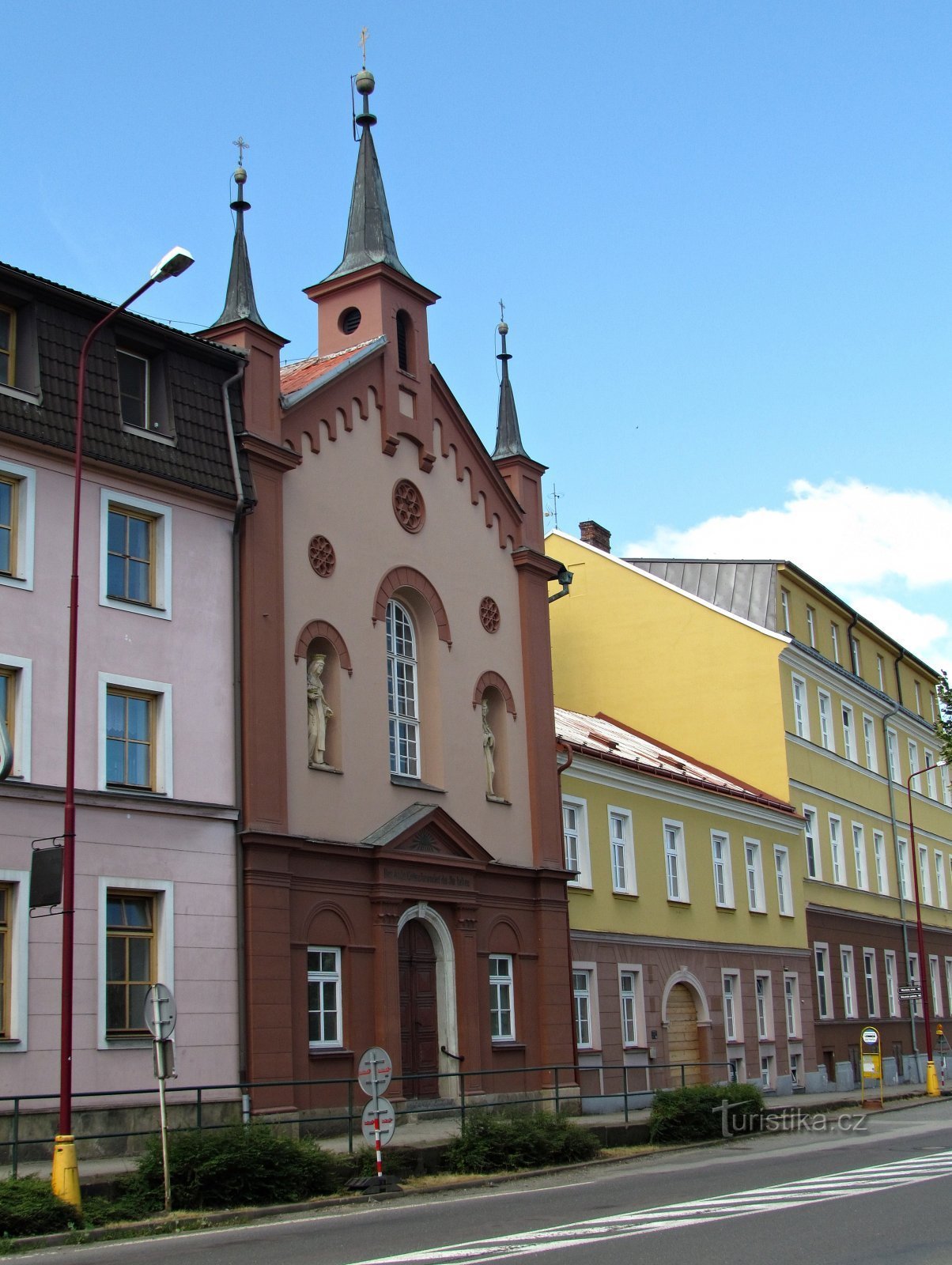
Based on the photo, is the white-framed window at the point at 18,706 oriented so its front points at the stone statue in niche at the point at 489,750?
no

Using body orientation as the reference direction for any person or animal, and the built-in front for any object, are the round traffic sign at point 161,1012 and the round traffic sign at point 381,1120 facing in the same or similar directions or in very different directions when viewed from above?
same or similar directions

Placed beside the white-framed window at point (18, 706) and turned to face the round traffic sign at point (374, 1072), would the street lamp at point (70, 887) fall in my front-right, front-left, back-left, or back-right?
front-right

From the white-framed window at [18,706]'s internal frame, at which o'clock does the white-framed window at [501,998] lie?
the white-framed window at [501,998] is roughly at 9 o'clock from the white-framed window at [18,706].

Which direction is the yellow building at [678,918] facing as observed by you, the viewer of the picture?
facing the viewer and to the right of the viewer

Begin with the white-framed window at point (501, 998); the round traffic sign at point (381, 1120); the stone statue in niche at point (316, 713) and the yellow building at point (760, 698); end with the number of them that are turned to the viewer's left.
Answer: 0

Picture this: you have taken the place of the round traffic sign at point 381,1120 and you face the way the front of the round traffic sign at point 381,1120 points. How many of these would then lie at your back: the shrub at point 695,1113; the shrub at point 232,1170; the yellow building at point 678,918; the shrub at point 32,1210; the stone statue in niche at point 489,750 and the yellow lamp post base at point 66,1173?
3

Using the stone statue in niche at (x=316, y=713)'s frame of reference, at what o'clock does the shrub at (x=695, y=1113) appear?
The shrub is roughly at 10 o'clock from the stone statue in niche.

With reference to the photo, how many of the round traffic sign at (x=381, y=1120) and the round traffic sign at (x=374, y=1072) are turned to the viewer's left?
0
